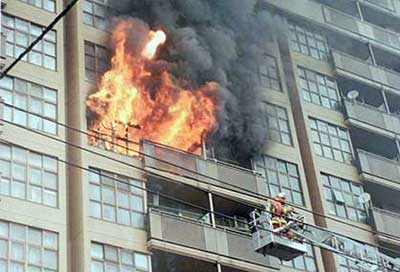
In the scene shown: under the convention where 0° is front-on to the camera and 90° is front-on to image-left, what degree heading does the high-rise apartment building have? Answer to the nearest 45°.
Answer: approximately 315°

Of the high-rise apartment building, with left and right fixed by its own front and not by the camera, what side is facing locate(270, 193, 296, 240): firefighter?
front
